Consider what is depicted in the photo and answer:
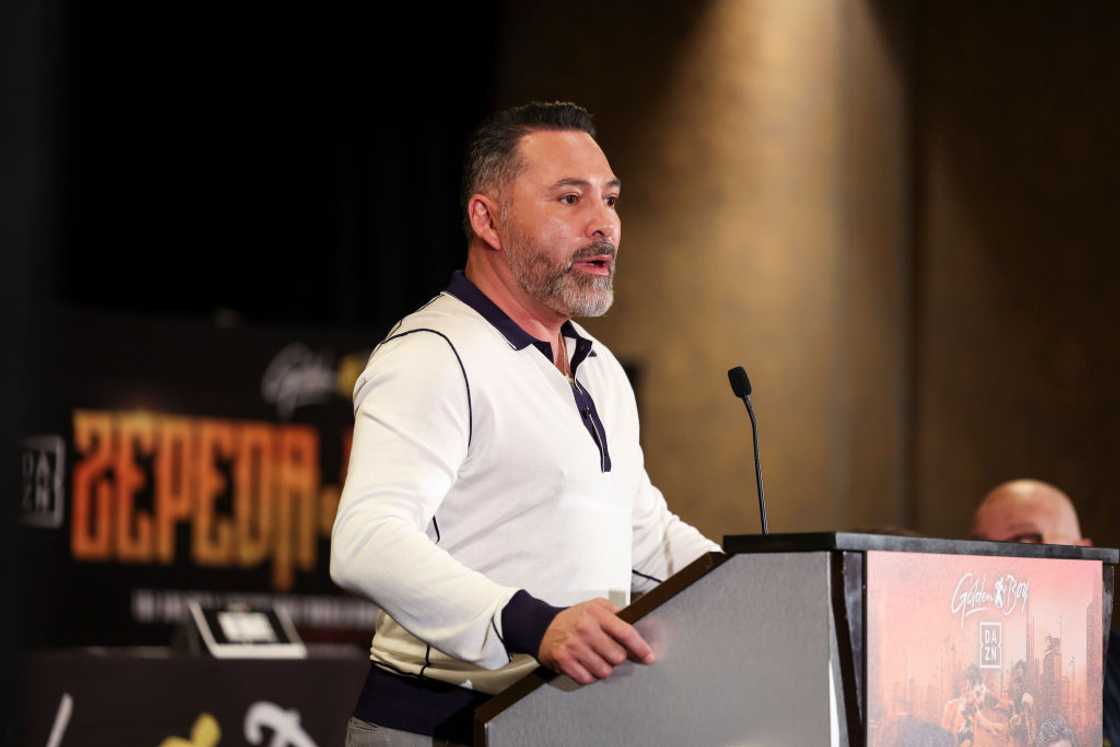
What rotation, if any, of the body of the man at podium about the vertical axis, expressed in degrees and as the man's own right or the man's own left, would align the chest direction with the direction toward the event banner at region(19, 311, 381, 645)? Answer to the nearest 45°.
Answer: approximately 135° to the man's own left

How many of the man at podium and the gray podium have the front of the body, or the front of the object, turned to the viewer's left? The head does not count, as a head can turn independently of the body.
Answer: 0

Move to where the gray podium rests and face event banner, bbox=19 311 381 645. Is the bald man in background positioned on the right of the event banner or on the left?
right

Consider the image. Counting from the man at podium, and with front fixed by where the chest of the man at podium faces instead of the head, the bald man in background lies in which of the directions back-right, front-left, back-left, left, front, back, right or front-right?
left

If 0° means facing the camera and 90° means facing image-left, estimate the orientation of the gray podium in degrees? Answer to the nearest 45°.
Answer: approximately 315°

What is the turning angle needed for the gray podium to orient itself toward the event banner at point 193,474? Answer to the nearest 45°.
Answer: approximately 180°

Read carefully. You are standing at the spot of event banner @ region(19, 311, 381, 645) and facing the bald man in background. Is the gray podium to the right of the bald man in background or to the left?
right
